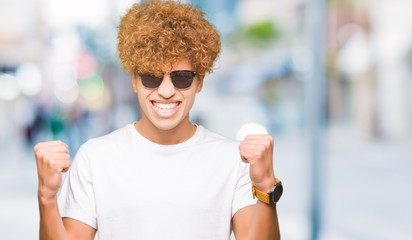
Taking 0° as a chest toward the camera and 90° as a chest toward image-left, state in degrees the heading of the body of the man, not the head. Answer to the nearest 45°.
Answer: approximately 0°
